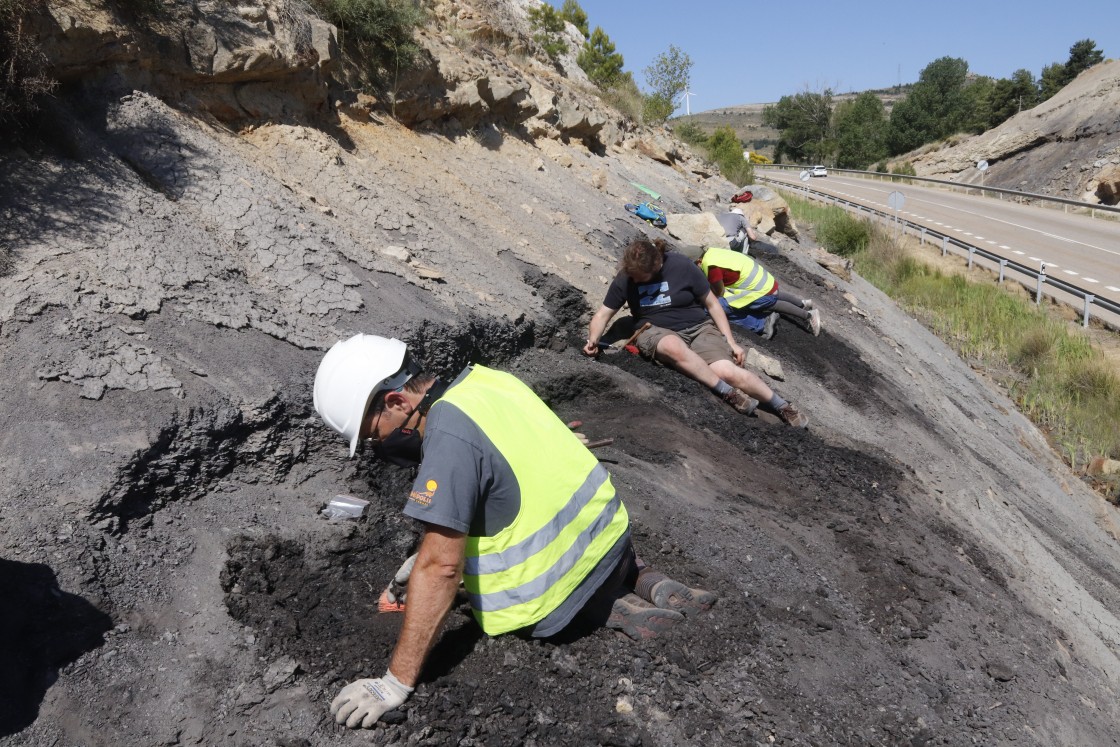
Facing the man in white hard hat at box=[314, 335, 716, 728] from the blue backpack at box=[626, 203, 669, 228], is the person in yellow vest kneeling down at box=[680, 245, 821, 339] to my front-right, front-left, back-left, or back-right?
front-left

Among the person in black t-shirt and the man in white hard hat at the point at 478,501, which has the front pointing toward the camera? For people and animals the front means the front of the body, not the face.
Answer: the person in black t-shirt

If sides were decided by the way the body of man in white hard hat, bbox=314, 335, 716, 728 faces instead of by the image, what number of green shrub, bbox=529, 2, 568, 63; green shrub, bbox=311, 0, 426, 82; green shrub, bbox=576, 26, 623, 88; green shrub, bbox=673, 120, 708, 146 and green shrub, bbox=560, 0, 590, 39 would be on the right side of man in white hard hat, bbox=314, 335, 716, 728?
5

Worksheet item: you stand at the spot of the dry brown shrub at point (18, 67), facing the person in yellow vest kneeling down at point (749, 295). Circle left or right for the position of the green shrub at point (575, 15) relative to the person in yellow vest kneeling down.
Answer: left

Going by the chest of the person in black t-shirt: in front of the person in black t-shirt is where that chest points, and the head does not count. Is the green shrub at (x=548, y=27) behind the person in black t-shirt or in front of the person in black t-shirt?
behind

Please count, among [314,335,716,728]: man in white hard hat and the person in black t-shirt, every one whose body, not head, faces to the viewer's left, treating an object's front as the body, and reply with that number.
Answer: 1

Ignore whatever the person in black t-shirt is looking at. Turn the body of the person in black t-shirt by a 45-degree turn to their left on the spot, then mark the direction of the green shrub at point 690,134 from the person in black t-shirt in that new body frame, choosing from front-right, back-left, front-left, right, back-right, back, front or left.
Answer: back-left

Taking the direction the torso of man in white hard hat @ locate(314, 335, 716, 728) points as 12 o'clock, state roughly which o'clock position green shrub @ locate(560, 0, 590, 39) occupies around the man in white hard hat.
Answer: The green shrub is roughly at 3 o'clock from the man in white hard hat.

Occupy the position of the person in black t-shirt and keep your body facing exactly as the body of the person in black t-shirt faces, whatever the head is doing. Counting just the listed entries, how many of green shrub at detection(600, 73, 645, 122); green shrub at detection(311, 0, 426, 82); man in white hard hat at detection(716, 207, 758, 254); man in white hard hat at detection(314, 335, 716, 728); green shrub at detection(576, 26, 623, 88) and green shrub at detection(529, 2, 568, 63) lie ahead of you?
1

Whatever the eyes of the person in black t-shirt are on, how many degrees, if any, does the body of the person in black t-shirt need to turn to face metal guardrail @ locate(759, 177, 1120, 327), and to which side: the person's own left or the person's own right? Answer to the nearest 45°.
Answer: approximately 135° to the person's own left

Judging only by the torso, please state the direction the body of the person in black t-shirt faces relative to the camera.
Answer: toward the camera

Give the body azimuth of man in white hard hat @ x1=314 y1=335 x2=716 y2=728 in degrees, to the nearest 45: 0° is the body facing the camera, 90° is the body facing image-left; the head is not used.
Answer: approximately 90°

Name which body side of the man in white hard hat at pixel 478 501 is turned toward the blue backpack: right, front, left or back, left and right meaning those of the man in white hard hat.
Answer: right

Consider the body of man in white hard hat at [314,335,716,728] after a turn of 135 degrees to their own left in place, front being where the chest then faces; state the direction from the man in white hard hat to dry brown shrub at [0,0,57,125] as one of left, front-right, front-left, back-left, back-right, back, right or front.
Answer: back
